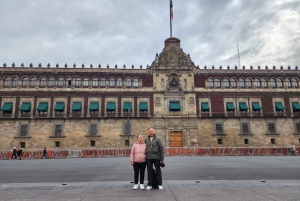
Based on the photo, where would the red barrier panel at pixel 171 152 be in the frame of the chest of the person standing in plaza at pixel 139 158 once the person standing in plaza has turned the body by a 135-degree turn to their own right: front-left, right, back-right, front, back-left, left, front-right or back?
front-right

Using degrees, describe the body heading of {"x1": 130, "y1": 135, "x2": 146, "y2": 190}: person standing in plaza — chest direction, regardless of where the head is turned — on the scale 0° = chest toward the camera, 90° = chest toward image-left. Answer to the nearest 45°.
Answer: approximately 0°

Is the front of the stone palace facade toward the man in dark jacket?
yes

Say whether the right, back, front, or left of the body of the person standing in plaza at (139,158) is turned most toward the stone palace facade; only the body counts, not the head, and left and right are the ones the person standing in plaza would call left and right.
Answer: back

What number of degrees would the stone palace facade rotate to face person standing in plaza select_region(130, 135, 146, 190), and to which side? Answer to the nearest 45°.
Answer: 0° — it already faces them

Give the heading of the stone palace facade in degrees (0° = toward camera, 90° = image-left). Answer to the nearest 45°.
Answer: approximately 0°

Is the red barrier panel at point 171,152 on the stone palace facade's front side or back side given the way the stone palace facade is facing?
on the front side

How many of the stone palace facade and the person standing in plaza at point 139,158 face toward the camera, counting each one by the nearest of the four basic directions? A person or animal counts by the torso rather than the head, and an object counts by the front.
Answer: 2
